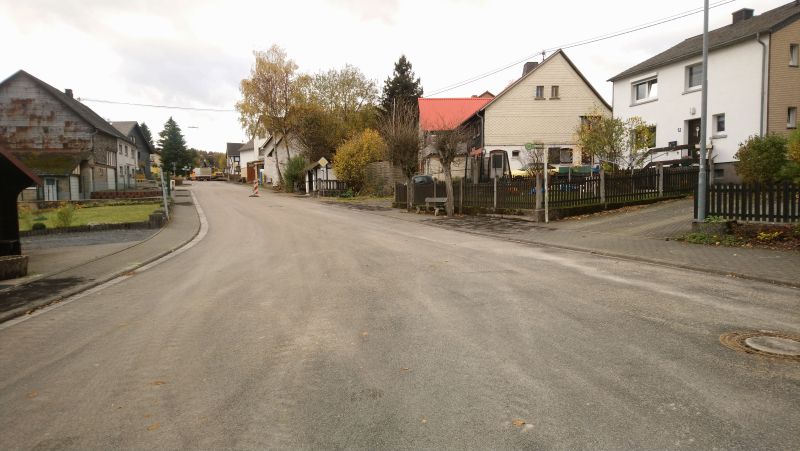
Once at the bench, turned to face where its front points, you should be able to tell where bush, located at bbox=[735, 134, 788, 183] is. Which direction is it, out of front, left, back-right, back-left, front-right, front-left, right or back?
left

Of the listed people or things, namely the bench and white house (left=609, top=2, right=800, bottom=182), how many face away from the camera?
0

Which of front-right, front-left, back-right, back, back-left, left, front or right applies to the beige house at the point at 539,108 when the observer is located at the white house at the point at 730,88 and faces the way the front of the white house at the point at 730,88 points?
right

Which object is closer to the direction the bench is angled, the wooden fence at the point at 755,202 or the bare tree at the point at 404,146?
the wooden fence

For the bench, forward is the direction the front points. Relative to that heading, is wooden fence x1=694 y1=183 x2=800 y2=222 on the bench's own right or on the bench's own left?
on the bench's own left

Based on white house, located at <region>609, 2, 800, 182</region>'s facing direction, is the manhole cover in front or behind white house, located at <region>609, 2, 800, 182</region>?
in front

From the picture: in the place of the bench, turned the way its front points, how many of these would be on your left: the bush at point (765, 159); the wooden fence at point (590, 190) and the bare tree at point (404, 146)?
2

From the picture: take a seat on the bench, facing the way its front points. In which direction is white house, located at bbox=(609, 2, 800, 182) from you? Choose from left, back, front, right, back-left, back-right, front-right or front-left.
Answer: back-left

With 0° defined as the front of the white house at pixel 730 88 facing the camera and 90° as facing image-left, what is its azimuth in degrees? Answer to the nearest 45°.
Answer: approximately 45°

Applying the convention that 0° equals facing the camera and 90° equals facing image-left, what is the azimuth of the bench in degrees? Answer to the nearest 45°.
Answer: approximately 45°

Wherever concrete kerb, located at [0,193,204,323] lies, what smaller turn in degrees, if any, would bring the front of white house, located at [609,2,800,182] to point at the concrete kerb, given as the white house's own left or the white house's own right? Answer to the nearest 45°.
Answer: approximately 45° to the white house's own left
